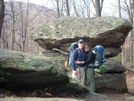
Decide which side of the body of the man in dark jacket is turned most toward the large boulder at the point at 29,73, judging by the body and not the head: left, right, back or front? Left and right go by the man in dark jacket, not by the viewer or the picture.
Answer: right

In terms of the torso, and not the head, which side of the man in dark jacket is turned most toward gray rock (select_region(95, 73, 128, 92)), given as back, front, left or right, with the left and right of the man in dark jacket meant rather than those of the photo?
left

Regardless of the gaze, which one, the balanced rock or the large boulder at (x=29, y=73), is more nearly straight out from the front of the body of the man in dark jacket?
the large boulder

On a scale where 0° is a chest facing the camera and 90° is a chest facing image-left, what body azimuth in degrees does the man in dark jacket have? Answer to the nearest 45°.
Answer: approximately 315°
